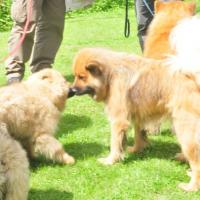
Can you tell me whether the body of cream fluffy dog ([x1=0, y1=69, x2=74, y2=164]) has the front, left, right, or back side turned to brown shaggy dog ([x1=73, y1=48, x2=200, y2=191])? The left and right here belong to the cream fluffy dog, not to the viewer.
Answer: front

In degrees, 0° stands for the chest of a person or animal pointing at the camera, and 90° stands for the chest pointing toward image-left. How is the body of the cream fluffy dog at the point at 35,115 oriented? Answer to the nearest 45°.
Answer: approximately 270°
